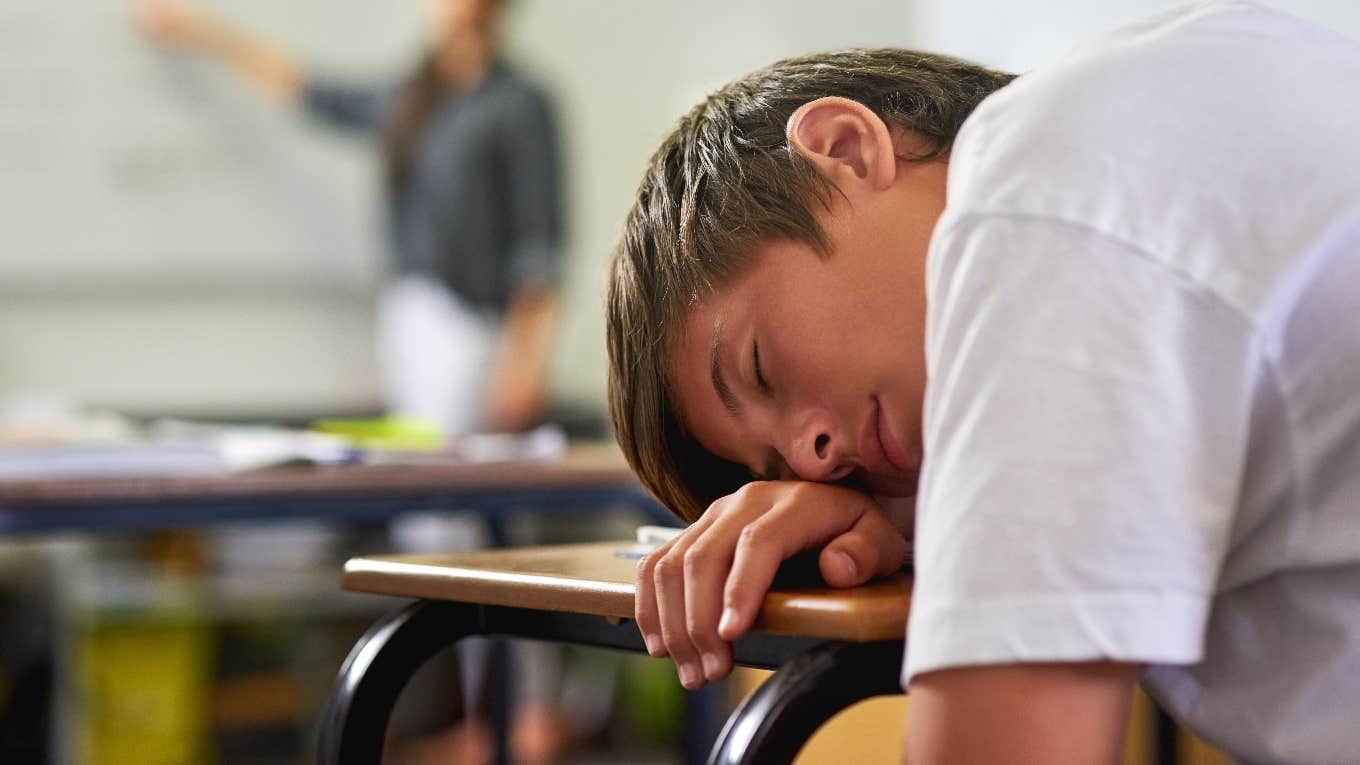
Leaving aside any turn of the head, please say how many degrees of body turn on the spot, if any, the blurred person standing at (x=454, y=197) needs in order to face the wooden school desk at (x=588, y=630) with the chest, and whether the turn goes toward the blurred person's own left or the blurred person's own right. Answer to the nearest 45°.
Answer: approximately 45° to the blurred person's own left

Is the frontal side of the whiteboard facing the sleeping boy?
yes

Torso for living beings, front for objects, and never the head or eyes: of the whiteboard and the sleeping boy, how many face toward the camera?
1

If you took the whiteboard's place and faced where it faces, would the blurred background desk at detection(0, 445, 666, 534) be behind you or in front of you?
in front

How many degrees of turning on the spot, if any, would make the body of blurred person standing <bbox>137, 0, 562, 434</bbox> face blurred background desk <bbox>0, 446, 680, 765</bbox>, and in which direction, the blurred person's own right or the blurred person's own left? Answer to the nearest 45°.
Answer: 0° — they already face it

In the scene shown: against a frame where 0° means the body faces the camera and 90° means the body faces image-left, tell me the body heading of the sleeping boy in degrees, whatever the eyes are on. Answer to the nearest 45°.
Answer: approximately 90°

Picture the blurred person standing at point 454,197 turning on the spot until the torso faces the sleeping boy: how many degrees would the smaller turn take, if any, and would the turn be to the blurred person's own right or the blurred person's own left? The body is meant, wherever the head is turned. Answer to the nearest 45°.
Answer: approximately 45° to the blurred person's own left

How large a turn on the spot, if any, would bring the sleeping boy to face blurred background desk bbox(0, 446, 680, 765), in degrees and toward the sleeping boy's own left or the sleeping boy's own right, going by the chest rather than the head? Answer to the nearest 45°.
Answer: approximately 45° to the sleeping boy's own right

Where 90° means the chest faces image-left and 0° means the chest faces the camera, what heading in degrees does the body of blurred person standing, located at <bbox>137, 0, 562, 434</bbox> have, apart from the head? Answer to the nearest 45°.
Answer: approximately 45°

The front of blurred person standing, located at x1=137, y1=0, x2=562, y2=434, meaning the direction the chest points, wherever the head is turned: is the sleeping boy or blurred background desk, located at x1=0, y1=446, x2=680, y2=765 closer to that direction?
the blurred background desk

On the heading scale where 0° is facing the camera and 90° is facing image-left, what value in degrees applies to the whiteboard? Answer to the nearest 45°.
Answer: approximately 0°
